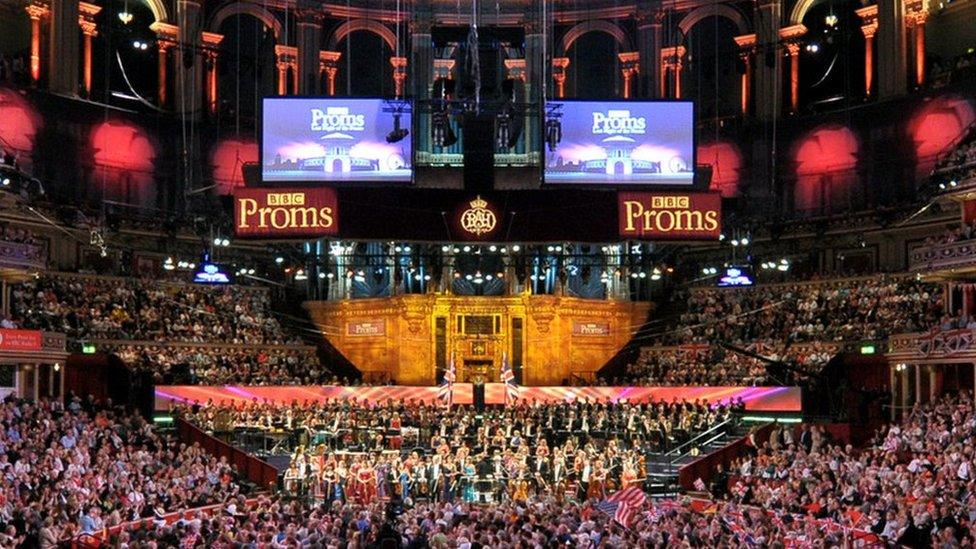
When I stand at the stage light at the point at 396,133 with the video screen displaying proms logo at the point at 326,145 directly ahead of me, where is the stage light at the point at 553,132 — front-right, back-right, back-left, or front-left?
back-right

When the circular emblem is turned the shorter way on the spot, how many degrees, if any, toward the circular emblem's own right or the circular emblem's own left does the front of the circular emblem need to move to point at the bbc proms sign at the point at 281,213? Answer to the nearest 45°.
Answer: approximately 90° to the circular emblem's own right

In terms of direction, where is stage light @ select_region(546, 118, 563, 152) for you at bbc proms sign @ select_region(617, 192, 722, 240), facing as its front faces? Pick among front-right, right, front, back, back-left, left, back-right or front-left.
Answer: right

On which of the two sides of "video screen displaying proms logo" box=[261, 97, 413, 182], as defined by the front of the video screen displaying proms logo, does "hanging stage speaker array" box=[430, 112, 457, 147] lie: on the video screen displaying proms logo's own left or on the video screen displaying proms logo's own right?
on the video screen displaying proms logo's own left

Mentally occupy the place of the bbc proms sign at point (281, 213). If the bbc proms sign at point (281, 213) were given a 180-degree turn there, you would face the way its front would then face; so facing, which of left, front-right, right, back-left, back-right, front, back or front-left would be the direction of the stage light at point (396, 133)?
right

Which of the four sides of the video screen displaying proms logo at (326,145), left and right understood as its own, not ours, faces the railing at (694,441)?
left

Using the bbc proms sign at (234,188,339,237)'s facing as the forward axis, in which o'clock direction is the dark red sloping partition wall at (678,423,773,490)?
The dark red sloping partition wall is roughly at 9 o'clock from the bbc proms sign.

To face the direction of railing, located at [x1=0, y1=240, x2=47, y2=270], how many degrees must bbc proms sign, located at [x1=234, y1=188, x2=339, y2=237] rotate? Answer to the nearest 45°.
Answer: approximately 90° to its right
